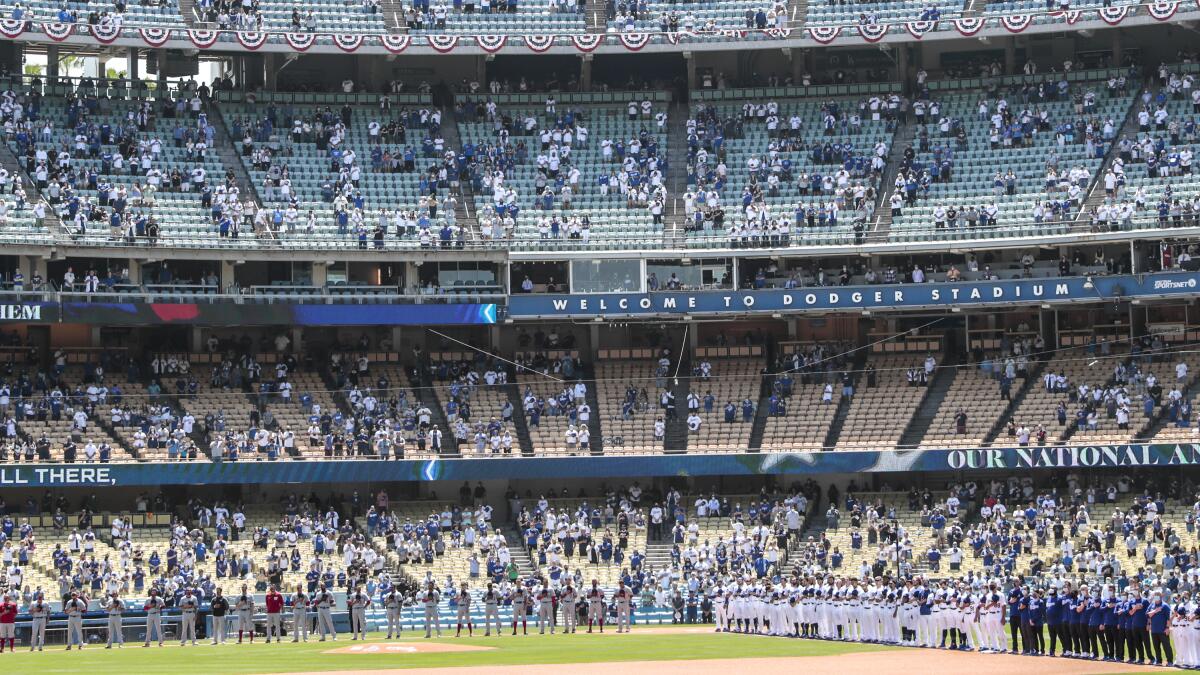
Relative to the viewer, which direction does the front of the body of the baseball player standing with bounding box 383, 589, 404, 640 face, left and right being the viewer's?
facing the viewer

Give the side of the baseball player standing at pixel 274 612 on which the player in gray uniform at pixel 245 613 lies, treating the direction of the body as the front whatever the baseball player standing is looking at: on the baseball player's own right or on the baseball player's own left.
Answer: on the baseball player's own right

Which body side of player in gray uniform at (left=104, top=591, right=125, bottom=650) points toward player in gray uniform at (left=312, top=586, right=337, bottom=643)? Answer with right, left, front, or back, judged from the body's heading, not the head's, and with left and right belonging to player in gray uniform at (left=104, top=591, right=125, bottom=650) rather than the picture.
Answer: left

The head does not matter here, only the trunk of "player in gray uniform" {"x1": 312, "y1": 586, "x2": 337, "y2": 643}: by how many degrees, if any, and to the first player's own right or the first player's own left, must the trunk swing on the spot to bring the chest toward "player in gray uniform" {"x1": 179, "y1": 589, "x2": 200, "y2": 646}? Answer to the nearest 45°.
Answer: approximately 90° to the first player's own right

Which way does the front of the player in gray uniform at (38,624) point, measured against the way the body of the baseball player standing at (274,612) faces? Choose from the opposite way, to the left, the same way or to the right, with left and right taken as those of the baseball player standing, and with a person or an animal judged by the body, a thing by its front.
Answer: the same way

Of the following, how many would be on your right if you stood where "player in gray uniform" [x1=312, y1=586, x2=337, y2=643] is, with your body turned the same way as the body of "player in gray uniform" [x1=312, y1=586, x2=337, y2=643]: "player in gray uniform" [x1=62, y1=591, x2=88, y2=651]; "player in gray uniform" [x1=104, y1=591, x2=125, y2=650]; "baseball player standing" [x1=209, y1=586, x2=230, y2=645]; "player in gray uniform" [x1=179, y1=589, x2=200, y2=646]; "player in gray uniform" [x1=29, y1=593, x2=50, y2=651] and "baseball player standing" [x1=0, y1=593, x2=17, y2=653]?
6

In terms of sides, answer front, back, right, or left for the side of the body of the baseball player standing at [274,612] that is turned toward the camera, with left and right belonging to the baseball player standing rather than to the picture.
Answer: front

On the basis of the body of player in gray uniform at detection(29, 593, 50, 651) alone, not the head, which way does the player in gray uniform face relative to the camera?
toward the camera

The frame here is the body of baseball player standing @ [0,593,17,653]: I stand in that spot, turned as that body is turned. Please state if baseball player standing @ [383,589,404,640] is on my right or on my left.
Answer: on my left

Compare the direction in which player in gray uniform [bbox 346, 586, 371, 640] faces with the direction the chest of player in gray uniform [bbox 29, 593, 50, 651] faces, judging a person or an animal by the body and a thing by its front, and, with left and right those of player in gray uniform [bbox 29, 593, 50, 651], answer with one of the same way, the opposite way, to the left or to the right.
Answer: the same way

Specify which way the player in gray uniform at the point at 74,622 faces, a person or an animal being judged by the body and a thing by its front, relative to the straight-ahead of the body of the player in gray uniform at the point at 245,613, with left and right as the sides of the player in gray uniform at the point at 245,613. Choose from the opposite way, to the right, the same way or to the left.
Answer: the same way

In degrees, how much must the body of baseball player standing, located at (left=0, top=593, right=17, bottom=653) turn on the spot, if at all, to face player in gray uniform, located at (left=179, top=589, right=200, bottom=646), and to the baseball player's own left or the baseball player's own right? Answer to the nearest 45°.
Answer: approximately 90° to the baseball player's own left

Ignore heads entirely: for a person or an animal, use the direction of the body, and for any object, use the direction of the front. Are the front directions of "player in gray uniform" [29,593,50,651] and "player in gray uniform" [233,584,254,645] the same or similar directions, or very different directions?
same or similar directions
